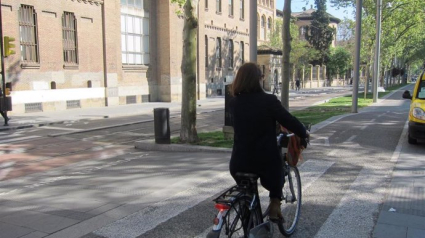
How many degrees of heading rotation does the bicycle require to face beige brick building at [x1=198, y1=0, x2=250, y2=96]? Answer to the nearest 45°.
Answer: approximately 45° to its left

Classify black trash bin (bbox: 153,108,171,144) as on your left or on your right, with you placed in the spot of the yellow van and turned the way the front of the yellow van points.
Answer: on your right

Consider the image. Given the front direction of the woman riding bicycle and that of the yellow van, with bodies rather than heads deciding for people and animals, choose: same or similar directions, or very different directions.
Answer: very different directions

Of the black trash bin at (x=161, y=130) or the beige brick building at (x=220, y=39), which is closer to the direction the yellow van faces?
the black trash bin

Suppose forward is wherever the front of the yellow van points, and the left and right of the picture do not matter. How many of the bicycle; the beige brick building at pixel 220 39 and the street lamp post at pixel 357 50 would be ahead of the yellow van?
1

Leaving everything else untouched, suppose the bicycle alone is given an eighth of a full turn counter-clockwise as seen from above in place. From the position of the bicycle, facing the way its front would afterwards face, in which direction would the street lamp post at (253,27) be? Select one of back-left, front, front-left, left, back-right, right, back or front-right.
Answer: front

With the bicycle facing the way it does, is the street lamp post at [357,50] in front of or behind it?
in front

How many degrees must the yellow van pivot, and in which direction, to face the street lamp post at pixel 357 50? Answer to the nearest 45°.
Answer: approximately 180°

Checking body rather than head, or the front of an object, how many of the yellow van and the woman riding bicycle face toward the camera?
1

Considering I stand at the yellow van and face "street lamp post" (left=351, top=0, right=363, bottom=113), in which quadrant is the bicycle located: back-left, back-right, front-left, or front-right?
back-left

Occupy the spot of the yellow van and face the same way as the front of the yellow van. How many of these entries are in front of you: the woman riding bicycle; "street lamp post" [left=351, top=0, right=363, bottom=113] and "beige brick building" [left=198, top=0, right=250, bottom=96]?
1

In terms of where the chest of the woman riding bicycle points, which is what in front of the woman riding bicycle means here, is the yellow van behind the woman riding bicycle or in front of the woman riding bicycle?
in front

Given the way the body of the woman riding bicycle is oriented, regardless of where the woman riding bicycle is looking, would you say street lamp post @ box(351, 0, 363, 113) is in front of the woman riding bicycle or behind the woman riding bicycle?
in front

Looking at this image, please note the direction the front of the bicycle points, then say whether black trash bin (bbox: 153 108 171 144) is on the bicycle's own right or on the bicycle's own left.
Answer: on the bicycle's own left

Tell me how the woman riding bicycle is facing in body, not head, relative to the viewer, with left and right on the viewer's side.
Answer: facing away from the viewer and to the right of the viewer

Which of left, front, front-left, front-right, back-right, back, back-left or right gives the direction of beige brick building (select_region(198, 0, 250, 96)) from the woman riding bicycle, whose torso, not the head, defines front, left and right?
front-left

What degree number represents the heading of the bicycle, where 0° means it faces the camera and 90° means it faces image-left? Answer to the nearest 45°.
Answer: approximately 225°
